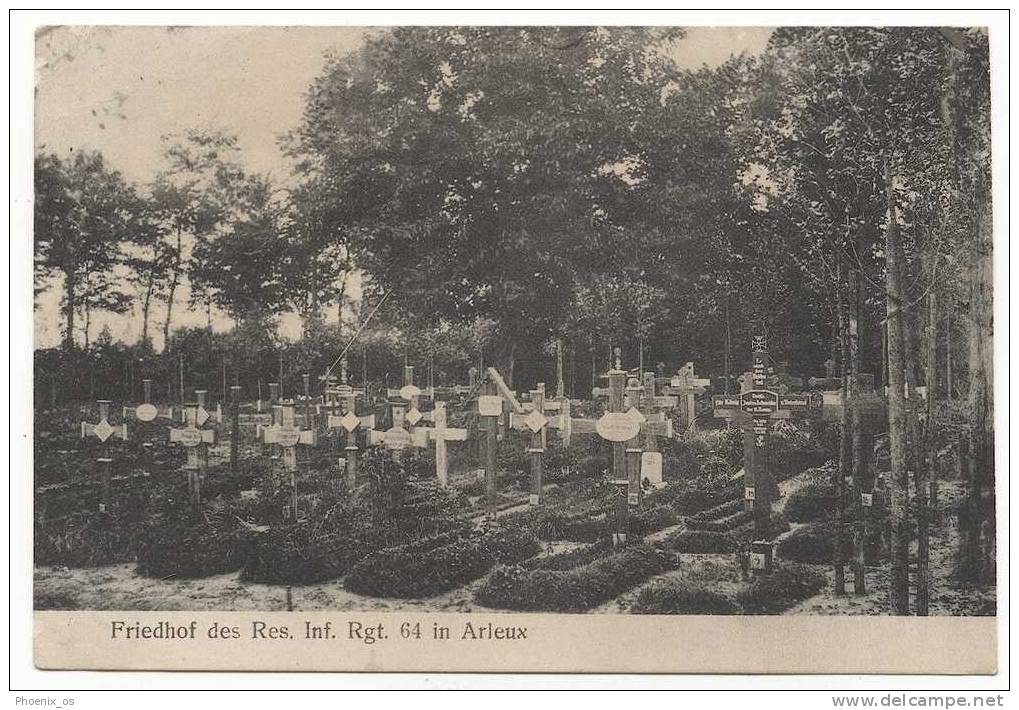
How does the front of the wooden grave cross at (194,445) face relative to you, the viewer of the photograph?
facing the viewer

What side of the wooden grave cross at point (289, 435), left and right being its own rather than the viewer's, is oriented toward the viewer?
front

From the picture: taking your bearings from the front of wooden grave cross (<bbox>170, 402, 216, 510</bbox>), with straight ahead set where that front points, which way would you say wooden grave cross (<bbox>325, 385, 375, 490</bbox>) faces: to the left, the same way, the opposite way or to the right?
the same way

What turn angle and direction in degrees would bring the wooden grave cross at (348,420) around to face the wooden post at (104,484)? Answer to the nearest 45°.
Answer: approximately 90° to its right

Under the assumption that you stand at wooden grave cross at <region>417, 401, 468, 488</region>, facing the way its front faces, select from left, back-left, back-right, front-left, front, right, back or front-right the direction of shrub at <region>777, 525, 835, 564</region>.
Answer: left

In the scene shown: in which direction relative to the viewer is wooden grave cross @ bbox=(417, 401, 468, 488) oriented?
toward the camera

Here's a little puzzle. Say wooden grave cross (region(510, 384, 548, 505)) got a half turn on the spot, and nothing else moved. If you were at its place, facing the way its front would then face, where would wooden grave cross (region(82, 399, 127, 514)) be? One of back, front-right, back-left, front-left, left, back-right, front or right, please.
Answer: left

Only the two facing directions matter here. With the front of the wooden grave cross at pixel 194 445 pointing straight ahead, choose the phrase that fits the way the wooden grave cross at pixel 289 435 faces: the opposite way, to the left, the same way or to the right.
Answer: the same way

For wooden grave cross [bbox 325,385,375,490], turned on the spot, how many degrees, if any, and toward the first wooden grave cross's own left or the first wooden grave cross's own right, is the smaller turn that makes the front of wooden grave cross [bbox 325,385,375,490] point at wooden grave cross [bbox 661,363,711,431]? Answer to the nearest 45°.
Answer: approximately 90° to the first wooden grave cross's own left

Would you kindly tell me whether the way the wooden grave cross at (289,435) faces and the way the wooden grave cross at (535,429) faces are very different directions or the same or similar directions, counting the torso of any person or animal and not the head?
same or similar directions

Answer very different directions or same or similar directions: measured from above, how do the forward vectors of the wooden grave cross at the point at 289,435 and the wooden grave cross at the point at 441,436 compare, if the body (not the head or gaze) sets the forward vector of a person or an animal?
same or similar directions

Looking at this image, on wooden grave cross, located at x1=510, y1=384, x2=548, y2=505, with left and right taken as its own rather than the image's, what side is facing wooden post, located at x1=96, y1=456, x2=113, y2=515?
right
